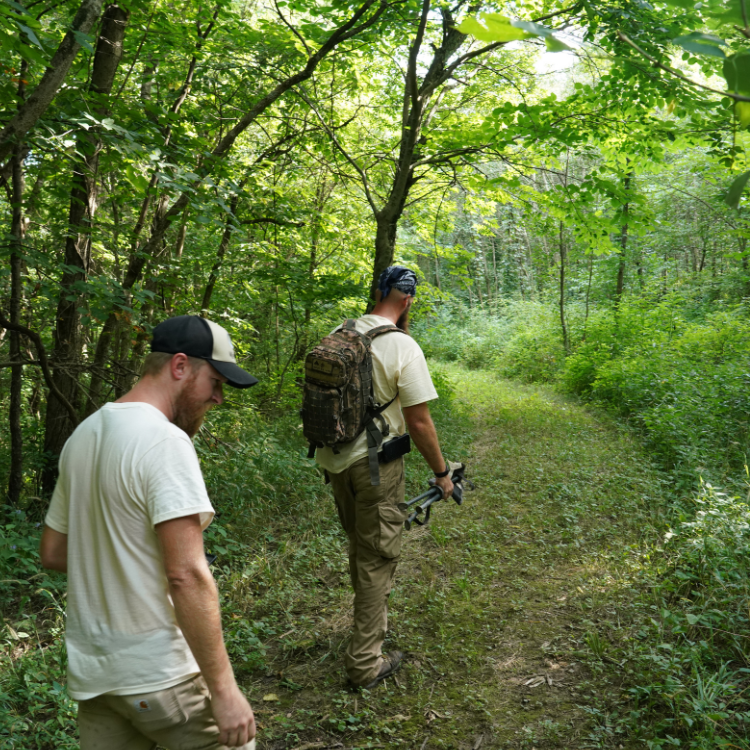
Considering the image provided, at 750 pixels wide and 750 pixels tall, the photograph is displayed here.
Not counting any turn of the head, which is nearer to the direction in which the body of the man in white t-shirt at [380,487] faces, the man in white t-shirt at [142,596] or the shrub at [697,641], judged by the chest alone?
the shrub

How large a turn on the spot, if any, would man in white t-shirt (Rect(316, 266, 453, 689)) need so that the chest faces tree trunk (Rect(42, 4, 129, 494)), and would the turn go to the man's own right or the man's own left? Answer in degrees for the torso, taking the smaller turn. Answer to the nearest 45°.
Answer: approximately 90° to the man's own left

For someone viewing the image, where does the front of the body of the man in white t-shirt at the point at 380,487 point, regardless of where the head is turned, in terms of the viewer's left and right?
facing away from the viewer and to the right of the viewer

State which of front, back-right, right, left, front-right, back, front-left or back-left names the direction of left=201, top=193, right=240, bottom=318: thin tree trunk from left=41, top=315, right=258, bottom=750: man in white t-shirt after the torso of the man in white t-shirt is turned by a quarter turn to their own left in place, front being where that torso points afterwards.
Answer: front-right

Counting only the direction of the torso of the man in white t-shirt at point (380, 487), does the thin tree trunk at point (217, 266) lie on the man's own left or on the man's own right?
on the man's own left

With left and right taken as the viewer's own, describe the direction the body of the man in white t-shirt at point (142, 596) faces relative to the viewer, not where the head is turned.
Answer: facing away from the viewer and to the right of the viewer

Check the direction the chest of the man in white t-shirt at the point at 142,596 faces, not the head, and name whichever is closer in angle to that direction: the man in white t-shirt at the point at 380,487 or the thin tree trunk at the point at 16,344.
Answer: the man in white t-shirt

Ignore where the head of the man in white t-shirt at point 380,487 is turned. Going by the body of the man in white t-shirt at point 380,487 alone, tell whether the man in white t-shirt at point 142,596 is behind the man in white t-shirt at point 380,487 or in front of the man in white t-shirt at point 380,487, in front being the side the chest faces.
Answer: behind

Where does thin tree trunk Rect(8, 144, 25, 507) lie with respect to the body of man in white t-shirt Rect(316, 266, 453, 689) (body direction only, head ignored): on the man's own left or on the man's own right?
on the man's own left

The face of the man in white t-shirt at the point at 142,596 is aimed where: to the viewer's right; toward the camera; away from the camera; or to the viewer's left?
to the viewer's right
